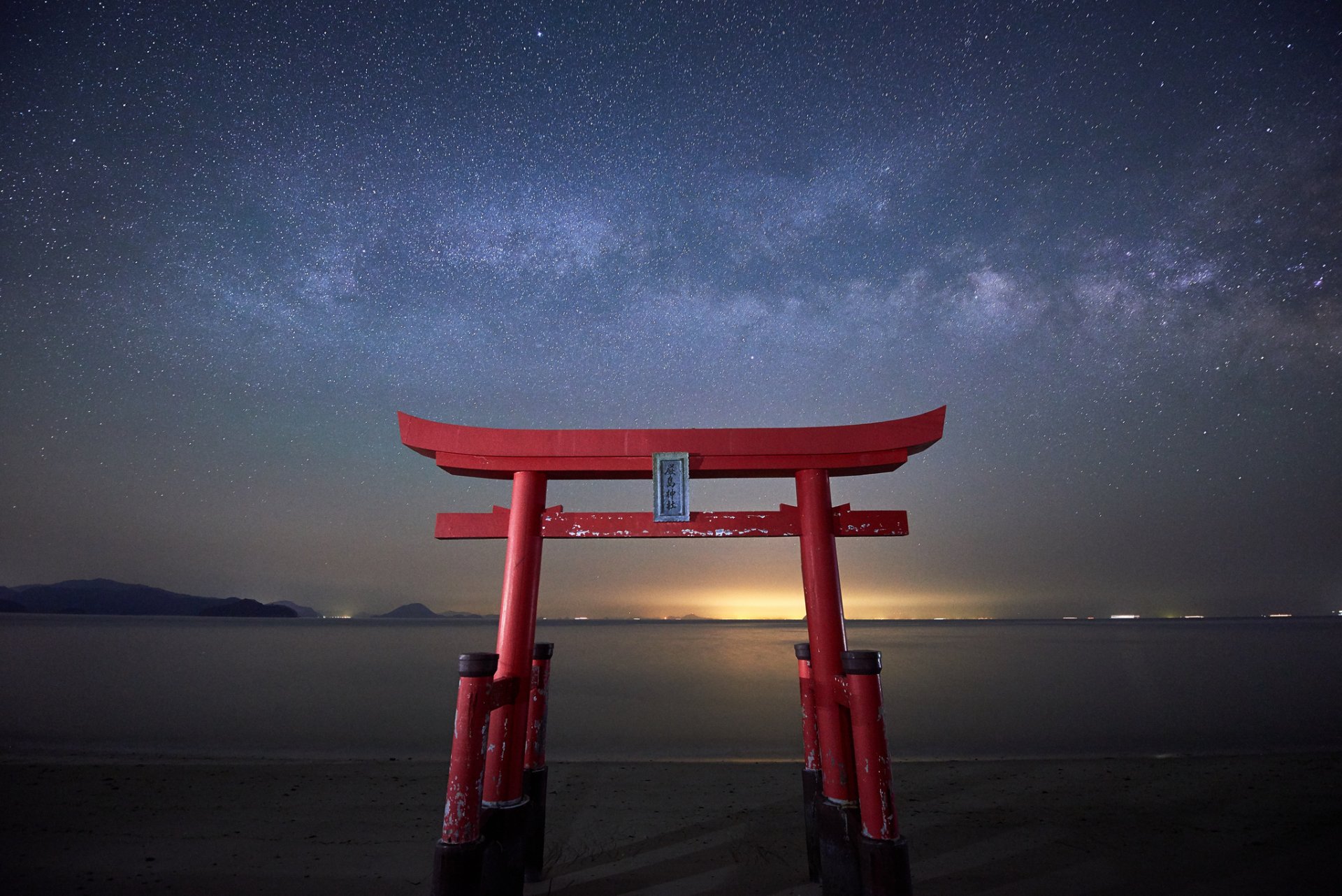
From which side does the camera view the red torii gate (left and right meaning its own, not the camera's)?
front
